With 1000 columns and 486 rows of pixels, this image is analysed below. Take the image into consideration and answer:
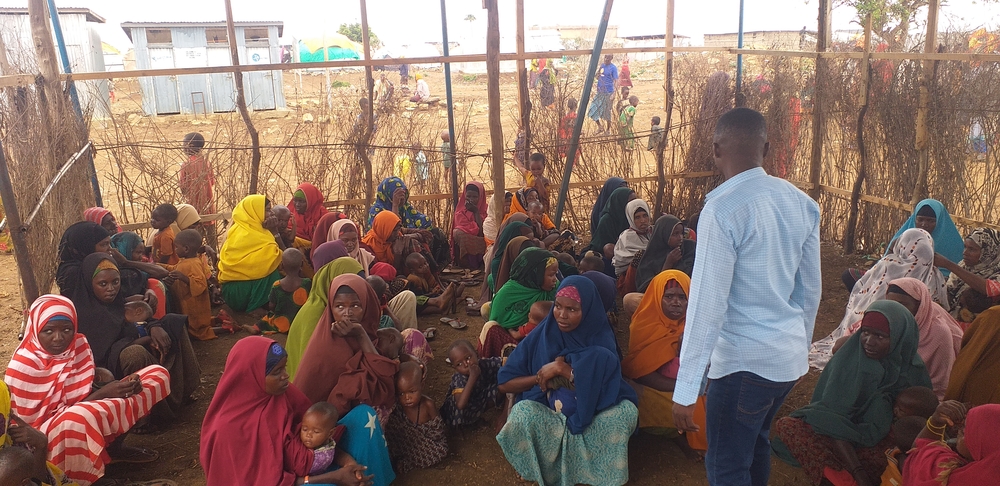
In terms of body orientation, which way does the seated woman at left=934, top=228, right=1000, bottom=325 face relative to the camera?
to the viewer's left

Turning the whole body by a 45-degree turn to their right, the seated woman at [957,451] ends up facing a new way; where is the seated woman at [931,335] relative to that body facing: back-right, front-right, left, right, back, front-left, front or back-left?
front-right

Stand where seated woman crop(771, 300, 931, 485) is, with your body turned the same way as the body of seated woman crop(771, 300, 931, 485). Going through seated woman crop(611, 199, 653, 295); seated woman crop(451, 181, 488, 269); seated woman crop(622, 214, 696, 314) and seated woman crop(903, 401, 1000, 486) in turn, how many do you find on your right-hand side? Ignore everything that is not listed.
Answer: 3

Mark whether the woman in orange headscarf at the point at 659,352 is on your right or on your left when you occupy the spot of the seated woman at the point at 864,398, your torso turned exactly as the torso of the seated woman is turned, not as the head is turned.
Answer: on your right

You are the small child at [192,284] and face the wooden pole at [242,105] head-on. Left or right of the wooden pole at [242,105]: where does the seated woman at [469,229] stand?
right

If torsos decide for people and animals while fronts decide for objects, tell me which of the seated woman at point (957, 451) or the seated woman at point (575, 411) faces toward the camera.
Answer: the seated woman at point (575, 411)

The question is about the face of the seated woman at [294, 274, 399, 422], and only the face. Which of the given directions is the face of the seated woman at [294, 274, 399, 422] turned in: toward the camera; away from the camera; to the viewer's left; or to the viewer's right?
toward the camera

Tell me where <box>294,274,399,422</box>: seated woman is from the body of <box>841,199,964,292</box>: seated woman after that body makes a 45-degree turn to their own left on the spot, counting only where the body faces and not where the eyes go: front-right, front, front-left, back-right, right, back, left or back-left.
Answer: front-right

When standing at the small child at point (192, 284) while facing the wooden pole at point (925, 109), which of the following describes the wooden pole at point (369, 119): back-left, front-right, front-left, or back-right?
front-left

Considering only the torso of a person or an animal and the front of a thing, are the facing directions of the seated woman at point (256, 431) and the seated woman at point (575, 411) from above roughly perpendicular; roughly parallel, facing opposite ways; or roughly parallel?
roughly perpendicular

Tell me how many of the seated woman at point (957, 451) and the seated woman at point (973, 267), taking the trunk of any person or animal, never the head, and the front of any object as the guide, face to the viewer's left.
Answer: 2

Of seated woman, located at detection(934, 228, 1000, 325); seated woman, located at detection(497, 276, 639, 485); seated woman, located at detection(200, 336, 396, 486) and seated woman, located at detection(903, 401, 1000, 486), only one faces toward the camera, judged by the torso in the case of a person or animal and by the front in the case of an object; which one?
seated woman, located at detection(497, 276, 639, 485)

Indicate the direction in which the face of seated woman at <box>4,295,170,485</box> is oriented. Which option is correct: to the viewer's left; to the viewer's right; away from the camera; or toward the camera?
toward the camera

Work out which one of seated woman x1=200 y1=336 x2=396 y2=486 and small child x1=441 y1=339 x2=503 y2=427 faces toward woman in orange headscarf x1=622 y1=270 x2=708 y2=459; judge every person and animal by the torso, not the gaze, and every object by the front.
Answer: the seated woman

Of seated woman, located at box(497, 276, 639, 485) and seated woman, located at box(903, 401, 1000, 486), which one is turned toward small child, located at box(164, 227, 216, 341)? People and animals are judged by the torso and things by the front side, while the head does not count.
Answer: seated woman, located at box(903, 401, 1000, 486)

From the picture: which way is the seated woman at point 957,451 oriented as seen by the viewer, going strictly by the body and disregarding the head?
to the viewer's left

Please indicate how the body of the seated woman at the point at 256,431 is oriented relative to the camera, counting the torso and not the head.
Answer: to the viewer's right

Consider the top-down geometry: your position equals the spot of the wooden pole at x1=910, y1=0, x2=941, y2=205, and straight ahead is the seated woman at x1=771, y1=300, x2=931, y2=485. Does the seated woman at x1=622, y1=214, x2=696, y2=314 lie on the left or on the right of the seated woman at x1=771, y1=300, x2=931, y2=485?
right

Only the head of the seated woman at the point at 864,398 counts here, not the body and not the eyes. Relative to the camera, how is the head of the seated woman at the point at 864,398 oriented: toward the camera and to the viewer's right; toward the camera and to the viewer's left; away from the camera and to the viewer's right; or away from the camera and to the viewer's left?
toward the camera and to the viewer's left
